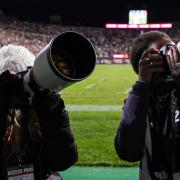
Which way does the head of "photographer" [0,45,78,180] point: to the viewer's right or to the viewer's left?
to the viewer's right

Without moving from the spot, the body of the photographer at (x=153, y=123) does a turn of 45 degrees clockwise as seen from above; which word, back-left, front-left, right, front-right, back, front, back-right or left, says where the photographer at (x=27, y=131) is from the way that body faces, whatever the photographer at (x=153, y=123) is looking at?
right

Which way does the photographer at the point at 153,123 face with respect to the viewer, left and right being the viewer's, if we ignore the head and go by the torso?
facing the viewer and to the right of the viewer
